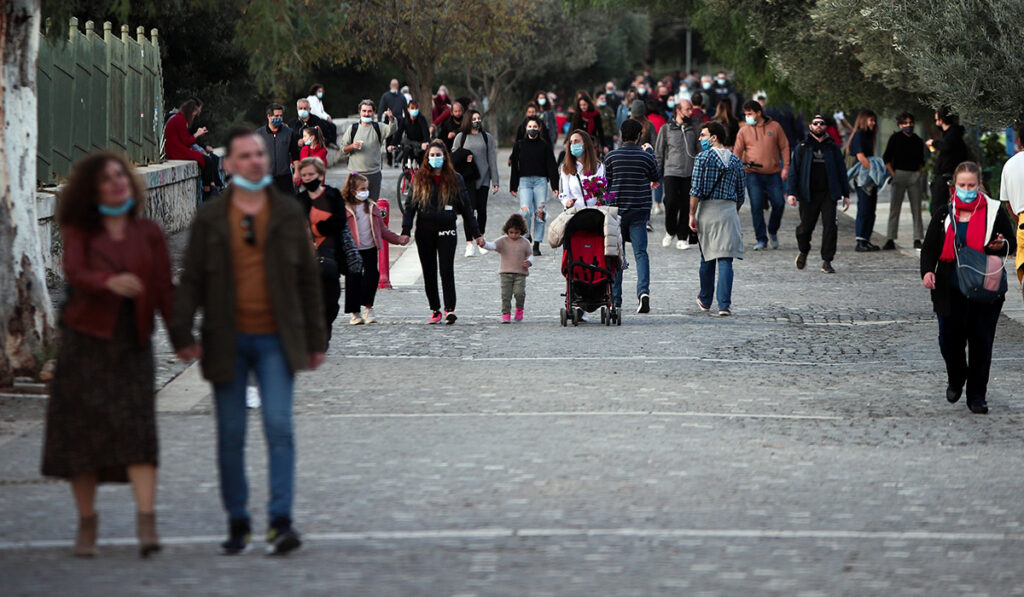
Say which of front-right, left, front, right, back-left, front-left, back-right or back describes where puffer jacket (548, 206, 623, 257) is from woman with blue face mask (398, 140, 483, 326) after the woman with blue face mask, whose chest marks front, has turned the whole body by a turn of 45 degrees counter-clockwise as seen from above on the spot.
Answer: front-left

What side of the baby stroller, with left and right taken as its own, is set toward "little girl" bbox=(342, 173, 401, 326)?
right

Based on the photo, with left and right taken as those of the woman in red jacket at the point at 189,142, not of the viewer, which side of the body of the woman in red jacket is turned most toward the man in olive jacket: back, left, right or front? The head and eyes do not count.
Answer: right

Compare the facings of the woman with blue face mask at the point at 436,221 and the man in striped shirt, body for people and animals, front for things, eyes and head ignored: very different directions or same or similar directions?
very different directions

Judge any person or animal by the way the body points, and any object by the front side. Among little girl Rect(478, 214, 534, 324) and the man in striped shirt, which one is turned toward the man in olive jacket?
the little girl

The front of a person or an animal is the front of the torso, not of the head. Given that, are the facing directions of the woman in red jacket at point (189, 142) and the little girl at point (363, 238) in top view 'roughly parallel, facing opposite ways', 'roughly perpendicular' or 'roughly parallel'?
roughly perpendicular

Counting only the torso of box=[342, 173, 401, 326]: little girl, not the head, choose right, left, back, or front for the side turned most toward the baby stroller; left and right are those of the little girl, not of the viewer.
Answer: left

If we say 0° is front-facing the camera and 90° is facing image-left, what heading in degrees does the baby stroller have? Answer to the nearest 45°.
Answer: approximately 0°

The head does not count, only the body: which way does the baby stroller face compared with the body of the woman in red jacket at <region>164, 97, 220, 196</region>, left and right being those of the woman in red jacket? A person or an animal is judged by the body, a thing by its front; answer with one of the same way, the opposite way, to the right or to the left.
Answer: to the right

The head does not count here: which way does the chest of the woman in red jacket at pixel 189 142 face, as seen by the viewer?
to the viewer's right
